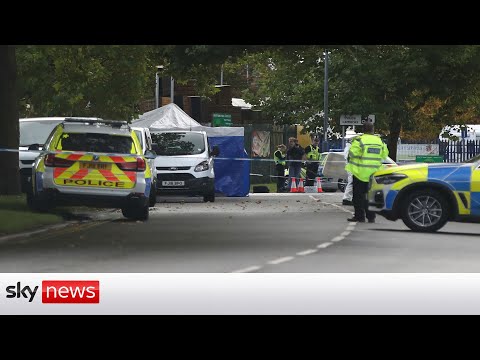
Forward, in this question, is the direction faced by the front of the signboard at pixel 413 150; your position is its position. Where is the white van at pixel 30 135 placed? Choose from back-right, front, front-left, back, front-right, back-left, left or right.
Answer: front-right

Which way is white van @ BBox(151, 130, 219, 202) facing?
toward the camera

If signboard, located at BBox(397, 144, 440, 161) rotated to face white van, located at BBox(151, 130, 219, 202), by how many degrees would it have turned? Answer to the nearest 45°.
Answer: approximately 45° to its right

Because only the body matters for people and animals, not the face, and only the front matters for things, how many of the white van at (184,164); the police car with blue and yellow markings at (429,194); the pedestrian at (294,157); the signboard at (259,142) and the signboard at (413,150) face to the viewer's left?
1

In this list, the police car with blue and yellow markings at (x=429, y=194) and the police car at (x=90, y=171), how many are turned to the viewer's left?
1

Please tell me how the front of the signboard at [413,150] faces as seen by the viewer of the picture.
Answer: facing the viewer

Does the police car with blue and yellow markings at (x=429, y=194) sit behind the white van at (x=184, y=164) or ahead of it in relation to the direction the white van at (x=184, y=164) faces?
ahead

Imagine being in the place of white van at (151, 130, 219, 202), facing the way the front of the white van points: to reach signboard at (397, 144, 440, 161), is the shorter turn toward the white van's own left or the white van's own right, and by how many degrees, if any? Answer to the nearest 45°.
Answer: approximately 135° to the white van's own left

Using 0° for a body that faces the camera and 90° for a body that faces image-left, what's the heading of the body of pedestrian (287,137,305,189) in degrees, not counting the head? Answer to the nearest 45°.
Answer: approximately 0°

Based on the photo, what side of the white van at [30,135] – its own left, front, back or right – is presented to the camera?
front
